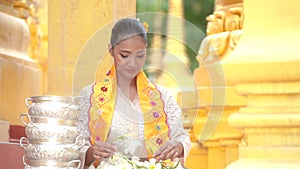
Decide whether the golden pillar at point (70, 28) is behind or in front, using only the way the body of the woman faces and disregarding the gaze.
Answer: behind

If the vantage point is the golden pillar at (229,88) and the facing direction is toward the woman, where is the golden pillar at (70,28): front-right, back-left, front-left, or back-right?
front-right

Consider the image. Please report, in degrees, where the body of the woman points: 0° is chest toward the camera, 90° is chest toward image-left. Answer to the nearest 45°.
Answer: approximately 0°

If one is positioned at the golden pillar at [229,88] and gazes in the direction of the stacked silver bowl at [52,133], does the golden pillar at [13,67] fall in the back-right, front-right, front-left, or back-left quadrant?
front-right

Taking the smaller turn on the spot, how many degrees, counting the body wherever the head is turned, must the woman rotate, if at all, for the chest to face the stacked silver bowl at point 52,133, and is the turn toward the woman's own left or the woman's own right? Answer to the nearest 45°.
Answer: approximately 45° to the woman's own right
